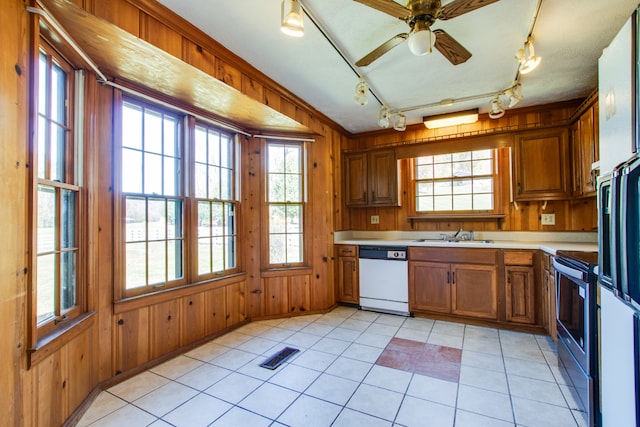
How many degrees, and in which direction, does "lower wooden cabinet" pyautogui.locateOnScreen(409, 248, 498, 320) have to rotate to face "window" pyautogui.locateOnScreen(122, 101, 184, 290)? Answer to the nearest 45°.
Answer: approximately 45° to its right

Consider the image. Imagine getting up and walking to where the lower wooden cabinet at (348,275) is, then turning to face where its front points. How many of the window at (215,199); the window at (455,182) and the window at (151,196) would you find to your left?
1

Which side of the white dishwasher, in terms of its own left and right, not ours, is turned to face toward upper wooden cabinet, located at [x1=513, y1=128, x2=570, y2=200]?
left

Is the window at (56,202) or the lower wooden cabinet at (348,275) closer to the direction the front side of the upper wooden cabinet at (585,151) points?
the lower wooden cabinet

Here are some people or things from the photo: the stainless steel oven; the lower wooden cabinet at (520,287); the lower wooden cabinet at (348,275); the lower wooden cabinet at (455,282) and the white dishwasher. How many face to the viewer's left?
1

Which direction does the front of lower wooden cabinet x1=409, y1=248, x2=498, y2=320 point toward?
toward the camera

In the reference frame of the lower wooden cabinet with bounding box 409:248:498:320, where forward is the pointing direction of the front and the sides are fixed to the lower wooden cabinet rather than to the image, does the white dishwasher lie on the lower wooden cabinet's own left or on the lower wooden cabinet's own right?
on the lower wooden cabinet's own right

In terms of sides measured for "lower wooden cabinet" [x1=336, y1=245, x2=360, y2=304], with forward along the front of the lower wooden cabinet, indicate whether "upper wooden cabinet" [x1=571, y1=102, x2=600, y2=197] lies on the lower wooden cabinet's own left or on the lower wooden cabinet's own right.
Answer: on the lower wooden cabinet's own left

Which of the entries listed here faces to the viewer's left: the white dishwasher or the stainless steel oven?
the stainless steel oven

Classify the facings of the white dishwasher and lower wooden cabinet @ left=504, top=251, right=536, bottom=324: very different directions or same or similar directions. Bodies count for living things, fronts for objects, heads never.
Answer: same or similar directions

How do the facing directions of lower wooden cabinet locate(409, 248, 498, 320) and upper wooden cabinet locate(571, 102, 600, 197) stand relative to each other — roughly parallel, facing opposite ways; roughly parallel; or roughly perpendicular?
roughly perpendicular

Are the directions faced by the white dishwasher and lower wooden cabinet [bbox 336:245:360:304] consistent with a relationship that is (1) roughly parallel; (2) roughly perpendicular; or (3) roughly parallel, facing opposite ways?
roughly parallel

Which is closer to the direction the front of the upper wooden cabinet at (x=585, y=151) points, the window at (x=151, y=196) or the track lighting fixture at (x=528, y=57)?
the window

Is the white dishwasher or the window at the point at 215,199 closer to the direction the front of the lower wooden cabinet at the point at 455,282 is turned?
the window

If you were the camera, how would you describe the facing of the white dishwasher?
facing the viewer

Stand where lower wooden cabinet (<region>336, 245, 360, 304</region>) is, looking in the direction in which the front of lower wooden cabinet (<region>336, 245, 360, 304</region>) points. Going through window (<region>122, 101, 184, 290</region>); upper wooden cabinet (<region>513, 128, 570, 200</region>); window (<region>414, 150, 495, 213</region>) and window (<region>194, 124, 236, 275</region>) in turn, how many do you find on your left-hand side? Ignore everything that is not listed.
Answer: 2

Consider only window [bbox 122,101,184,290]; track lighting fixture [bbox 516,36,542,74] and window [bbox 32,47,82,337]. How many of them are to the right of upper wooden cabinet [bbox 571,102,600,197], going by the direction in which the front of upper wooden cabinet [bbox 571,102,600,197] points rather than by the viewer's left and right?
0

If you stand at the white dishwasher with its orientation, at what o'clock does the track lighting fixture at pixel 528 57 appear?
The track lighting fixture is roughly at 11 o'clock from the white dishwasher.

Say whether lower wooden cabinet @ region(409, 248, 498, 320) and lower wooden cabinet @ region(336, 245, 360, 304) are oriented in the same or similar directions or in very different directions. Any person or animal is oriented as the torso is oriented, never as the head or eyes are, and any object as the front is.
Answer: same or similar directions
